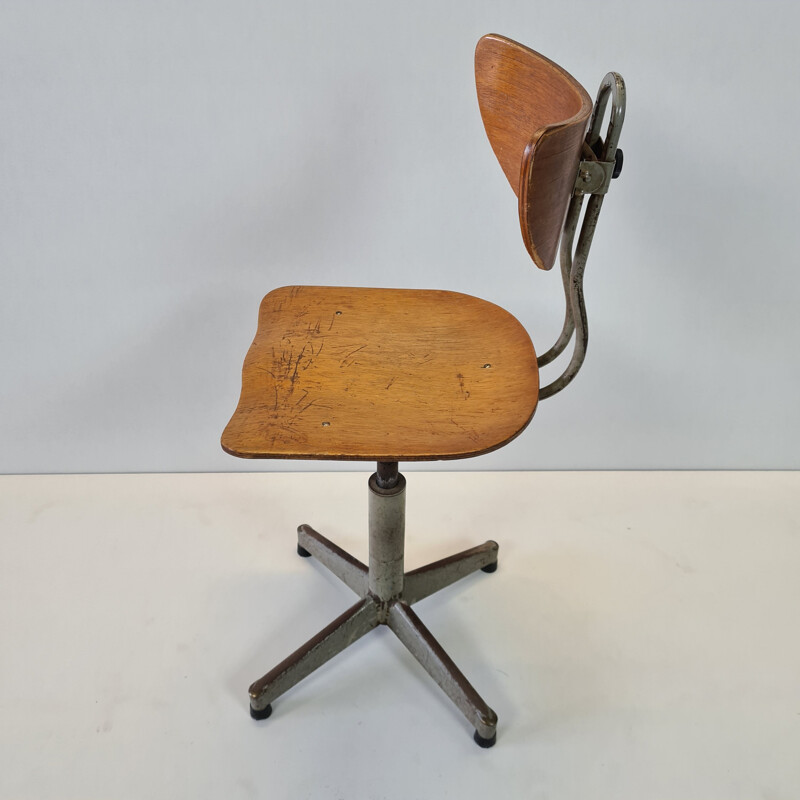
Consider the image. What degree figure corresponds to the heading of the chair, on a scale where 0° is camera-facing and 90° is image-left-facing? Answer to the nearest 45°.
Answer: approximately 90°
